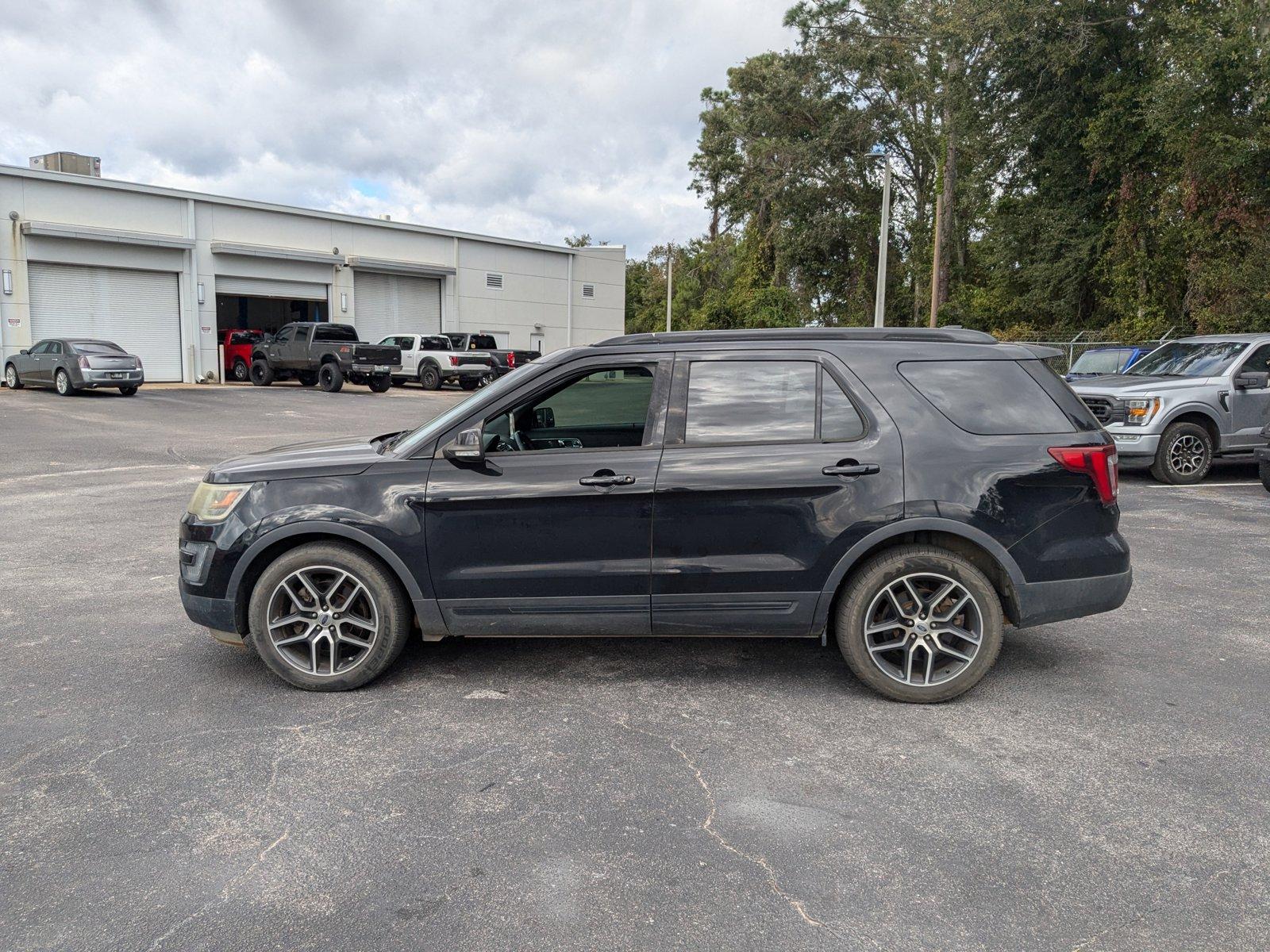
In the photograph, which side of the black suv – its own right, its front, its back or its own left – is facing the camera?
left

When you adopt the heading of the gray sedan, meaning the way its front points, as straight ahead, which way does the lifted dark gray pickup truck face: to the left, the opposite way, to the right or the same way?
the same way

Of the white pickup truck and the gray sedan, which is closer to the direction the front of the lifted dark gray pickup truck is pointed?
the gray sedan

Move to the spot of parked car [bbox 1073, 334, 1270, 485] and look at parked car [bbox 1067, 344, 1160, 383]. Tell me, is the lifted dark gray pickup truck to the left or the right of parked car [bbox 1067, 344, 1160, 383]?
left

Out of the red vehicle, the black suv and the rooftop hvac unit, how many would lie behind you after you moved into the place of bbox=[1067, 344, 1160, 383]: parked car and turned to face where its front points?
0

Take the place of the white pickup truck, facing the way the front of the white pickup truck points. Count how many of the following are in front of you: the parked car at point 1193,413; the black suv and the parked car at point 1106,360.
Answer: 0

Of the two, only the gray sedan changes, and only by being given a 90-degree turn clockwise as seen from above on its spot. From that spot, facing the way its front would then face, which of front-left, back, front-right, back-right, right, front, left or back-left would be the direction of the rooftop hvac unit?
front-left

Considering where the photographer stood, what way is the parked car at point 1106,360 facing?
facing the viewer and to the left of the viewer

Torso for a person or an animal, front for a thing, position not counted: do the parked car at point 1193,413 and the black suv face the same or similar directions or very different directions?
same or similar directions

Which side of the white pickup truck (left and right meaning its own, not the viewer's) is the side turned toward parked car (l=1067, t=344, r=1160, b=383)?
back

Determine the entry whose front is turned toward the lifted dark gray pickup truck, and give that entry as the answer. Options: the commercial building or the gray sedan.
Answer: the commercial building

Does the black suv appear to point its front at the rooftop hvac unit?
no

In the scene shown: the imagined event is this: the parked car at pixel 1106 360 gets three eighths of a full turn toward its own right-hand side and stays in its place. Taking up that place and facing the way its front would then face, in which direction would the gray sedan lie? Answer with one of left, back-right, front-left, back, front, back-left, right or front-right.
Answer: left

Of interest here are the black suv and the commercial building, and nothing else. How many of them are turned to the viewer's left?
1

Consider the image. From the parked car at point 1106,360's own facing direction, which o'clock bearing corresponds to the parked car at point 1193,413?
the parked car at point 1193,413 is roughly at 10 o'clock from the parked car at point 1106,360.

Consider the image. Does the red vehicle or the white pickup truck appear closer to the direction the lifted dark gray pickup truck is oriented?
the red vehicle

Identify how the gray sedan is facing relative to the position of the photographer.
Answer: facing away from the viewer and to the left of the viewer

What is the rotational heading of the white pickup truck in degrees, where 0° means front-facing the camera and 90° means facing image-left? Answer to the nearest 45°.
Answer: approximately 135°
